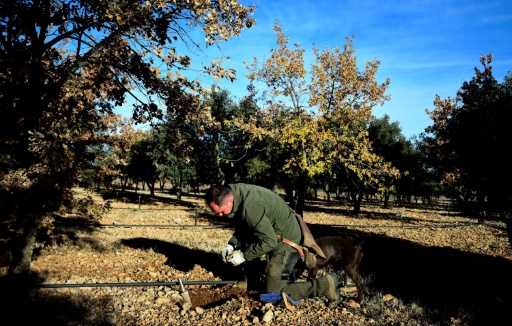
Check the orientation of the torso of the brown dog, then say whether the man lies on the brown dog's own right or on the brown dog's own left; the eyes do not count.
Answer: on the brown dog's own left

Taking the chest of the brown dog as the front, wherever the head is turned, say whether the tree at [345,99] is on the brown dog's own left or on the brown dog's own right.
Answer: on the brown dog's own right

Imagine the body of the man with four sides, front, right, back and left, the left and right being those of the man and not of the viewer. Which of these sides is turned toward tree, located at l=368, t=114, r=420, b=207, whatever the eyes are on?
right

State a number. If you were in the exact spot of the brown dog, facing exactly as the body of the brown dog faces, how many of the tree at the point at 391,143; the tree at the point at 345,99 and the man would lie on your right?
2

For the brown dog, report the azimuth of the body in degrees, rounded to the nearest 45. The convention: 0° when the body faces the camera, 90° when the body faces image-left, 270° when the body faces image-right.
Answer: approximately 90°

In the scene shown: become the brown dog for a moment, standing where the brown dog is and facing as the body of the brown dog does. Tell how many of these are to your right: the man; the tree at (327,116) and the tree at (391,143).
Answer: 2

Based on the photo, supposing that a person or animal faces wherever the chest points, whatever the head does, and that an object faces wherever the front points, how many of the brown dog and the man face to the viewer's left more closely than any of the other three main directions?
2

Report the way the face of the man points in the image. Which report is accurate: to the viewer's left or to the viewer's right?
to the viewer's left

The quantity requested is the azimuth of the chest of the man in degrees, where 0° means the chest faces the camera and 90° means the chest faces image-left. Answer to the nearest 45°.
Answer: approximately 90°
